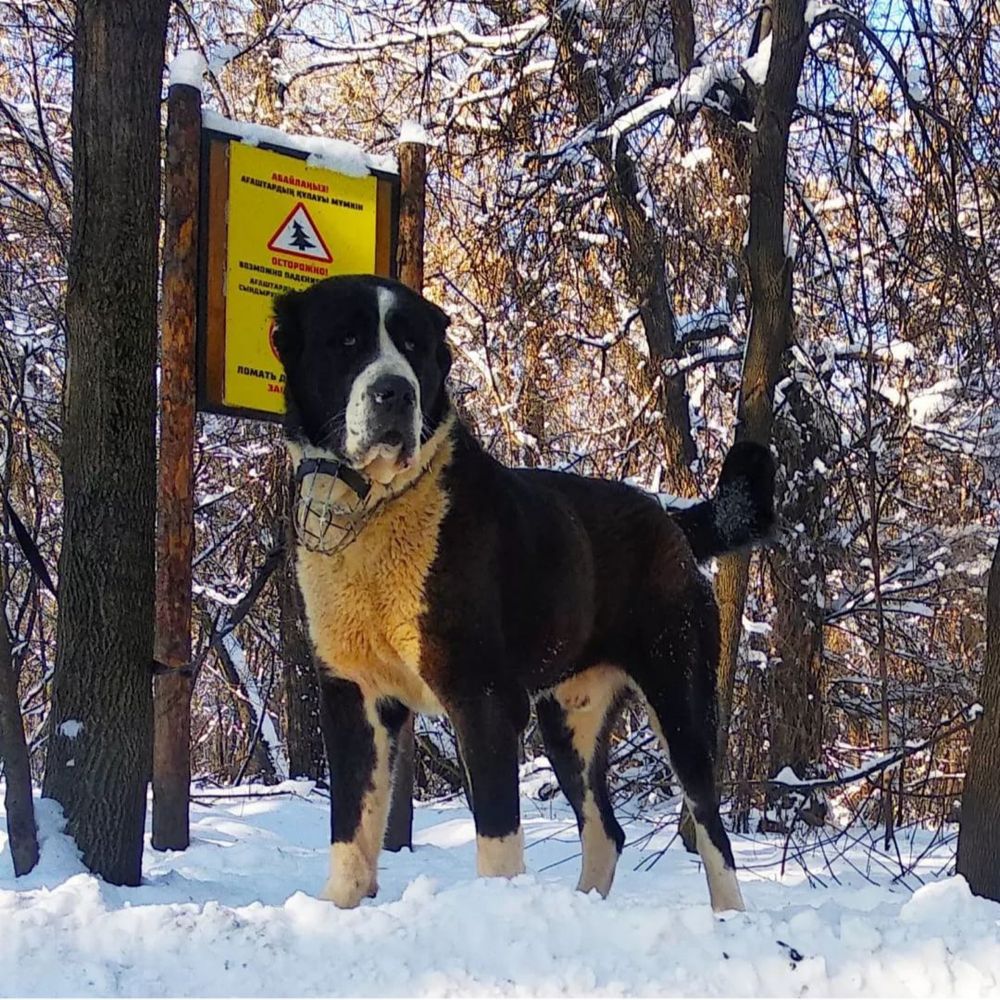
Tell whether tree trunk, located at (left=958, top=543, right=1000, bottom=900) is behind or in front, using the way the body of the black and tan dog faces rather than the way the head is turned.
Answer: behind

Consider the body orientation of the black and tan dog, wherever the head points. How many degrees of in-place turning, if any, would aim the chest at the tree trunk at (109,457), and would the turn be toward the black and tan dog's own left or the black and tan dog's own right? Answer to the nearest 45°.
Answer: approximately 45° to the black and tan dog's own right

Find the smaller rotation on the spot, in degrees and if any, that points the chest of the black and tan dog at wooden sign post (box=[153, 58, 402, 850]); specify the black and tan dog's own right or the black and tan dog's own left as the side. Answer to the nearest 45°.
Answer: approximately 90° to the black and tan dog's own right

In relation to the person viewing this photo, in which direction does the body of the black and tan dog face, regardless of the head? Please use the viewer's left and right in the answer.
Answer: facing the viewer and to the left of the viewer

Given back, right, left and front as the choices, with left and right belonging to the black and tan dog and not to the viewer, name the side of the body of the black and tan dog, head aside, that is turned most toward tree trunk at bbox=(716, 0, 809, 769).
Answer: back

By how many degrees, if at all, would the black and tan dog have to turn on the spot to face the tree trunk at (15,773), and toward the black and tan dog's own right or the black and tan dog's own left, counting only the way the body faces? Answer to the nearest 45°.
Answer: approximately 45° to the black and tan dog's own right
